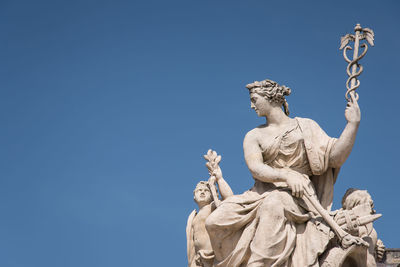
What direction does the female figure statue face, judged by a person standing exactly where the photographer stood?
facing the viewer and to the left of the viewer

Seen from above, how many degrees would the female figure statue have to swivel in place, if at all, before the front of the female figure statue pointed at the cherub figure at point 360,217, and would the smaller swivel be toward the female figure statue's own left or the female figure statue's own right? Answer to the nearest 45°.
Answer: approximately 135° to the female figure statue's own left
